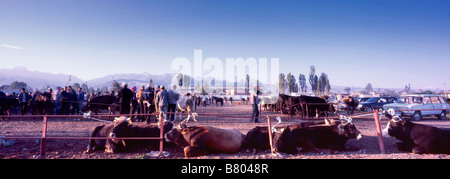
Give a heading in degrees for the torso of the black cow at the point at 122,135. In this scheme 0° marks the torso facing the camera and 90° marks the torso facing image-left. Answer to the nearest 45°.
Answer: approximately 90°

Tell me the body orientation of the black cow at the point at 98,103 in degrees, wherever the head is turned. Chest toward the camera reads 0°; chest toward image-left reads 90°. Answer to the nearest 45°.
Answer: approximately 90°

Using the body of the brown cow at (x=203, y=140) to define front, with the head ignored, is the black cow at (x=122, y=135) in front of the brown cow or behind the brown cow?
in front

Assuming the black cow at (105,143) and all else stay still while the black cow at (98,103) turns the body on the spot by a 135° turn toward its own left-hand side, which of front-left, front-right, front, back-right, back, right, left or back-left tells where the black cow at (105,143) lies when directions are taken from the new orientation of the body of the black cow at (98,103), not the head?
front-right

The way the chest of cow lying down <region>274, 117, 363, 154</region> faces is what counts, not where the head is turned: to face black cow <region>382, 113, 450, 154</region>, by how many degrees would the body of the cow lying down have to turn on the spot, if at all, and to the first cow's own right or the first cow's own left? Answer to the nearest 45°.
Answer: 0° — it already faces it

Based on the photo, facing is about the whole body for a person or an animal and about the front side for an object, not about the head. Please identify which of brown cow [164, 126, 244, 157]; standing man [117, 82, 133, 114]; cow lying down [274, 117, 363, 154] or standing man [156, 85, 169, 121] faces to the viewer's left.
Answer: the brown cow

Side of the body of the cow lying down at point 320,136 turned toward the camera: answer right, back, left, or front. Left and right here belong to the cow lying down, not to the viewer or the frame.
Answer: right

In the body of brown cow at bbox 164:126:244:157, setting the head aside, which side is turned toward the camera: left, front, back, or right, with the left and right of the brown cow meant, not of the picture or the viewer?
left

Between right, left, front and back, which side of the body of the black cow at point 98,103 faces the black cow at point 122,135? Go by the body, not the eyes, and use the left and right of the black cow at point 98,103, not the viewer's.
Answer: left
